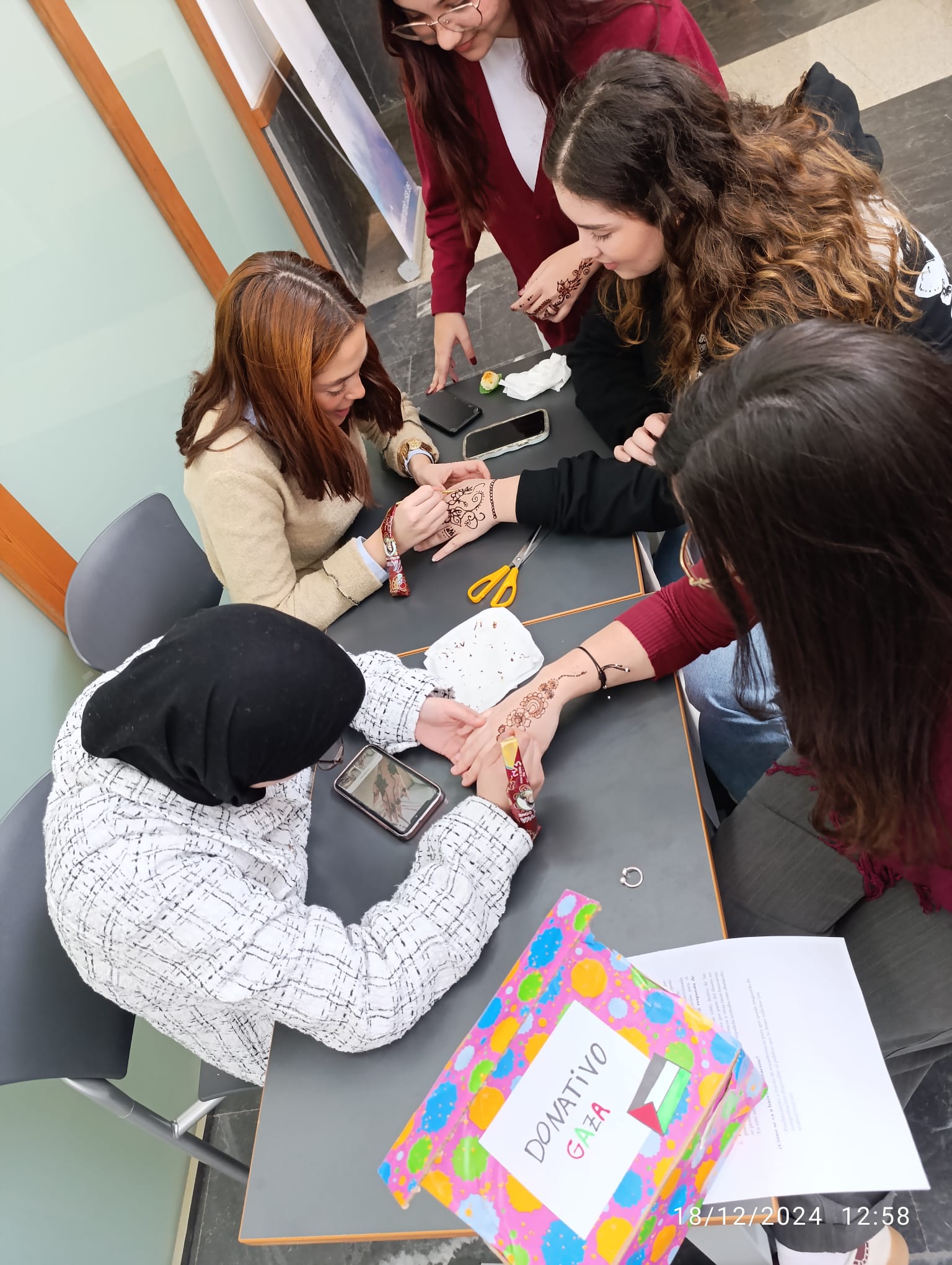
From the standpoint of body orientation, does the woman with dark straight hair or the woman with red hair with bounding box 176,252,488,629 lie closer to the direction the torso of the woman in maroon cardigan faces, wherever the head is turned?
the woman with red hair

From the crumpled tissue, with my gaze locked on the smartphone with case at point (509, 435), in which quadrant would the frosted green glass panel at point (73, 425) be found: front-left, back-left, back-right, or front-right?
front-right

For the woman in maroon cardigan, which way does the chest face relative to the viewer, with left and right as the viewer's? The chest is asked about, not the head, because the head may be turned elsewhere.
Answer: facing the viewer

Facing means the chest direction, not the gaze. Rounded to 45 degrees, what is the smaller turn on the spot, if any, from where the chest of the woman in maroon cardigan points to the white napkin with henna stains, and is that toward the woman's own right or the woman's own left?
0° — they already face it

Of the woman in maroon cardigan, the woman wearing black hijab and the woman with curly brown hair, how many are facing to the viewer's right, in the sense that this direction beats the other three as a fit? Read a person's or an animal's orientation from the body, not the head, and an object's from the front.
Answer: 1

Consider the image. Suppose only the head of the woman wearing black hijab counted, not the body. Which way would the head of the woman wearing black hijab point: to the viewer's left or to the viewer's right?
to the viewer's right

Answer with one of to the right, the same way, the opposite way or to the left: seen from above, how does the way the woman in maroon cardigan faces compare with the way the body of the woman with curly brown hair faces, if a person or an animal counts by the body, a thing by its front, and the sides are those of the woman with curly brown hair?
to the left

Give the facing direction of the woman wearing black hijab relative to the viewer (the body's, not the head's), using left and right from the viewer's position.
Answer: facing to the right of the viewer

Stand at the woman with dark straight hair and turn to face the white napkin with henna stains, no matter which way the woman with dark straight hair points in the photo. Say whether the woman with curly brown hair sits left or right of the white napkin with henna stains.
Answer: right

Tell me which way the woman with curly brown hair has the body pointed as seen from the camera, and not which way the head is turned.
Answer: to the viewer's left

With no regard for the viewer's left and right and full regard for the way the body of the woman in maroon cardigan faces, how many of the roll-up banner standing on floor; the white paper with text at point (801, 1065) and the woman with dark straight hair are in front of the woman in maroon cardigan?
2

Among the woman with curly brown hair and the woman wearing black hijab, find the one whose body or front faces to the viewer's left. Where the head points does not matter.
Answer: the woman with curly brown hair

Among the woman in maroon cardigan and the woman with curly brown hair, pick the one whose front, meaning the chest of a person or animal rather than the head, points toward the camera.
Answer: the woman in maroon cardigan

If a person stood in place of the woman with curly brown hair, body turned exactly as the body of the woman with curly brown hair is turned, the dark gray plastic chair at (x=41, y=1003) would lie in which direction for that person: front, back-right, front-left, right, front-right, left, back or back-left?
front-left

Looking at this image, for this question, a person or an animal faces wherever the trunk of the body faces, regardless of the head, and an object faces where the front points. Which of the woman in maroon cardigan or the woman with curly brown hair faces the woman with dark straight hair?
the woman in maroon cardigan

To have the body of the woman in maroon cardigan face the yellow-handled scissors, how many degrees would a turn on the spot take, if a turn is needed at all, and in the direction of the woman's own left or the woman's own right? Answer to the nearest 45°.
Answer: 0° — they already face it
